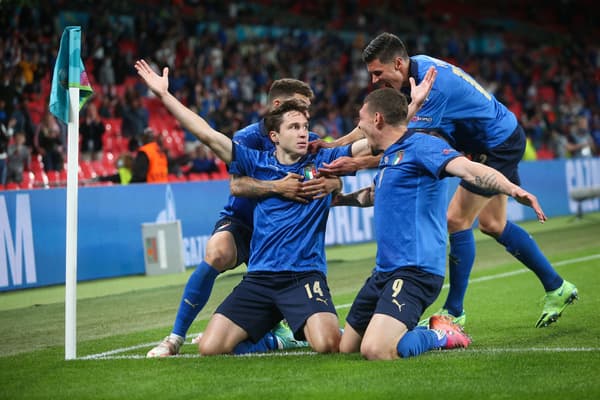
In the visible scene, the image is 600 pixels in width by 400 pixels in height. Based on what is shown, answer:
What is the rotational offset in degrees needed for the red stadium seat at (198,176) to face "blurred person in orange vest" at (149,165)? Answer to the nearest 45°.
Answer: approximately 45° to its right

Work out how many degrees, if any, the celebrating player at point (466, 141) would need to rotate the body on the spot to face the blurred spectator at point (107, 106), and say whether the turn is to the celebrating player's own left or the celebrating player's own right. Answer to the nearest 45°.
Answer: approximately 45° to the celebrating player's own right

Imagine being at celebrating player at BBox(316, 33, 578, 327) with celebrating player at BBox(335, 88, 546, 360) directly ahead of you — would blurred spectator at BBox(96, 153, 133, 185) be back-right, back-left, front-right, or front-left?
back-right

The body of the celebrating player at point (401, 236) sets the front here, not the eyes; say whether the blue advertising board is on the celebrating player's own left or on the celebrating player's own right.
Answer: on the celebrating player's own right

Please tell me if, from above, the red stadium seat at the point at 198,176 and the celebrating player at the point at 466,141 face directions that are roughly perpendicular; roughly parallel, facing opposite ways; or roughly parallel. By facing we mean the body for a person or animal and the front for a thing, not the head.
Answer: roughly perpendicular

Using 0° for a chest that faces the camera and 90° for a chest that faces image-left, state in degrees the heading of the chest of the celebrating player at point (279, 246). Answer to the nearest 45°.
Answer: approximately 0°

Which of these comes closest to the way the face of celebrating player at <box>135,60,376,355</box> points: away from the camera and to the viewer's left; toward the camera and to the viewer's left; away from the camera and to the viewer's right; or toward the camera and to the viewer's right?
toward the camera and to the viewer's right

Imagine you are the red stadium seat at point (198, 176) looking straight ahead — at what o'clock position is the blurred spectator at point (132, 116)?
The blurred spectator is roughly at 5 o'clock from the red stadium seat.

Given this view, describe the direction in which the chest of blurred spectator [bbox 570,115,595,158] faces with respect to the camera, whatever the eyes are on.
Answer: toward the camera

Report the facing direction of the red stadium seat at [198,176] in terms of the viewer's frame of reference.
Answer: facing the viewer

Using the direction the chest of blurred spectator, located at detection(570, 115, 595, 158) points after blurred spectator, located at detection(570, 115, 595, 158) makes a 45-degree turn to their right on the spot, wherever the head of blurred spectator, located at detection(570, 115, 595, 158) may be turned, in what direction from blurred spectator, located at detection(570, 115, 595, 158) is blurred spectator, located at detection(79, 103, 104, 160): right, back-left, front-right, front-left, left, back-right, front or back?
front

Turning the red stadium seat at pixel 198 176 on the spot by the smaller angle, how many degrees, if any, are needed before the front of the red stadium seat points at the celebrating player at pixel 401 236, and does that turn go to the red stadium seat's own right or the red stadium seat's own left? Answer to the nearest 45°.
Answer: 0° — it already faces them

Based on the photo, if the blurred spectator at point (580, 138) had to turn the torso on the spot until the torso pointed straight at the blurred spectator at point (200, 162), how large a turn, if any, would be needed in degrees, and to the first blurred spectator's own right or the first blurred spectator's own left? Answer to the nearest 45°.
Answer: approximately 45° to the first blurred spectator's own right

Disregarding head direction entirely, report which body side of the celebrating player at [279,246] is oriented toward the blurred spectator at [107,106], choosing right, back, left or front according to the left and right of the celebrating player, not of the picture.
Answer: back

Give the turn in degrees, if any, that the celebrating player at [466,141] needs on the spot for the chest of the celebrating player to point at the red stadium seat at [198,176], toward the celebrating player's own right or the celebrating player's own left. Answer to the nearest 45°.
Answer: approximately 45° to the celebrating player's own right

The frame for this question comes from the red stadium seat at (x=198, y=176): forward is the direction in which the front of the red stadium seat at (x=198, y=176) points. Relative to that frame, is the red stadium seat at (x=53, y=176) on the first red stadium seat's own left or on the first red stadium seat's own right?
on the first red stadium seat's own right

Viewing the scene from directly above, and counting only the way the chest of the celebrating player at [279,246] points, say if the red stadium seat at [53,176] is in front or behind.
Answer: behind

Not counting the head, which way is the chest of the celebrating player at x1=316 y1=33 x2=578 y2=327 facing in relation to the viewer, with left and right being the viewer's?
facing to the left of the viewer
